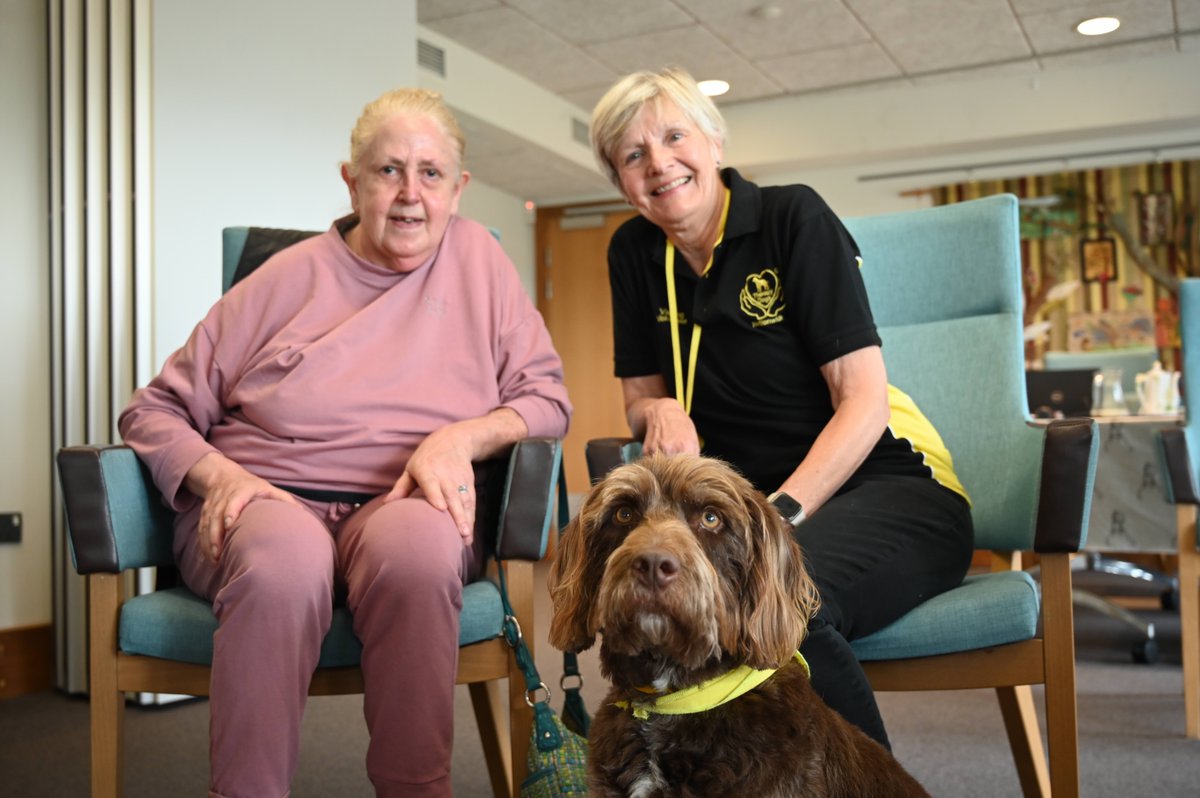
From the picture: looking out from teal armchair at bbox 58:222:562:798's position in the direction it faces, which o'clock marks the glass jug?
The glass jug is roughly at 8 o'clock from the teal armchair.

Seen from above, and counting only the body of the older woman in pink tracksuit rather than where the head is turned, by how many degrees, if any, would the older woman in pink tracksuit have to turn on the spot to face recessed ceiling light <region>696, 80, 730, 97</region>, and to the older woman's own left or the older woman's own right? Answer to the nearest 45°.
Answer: approximately 135° to the older woman's own left

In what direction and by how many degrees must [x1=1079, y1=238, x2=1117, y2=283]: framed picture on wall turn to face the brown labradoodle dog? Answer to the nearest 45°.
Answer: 0° — it already faces it

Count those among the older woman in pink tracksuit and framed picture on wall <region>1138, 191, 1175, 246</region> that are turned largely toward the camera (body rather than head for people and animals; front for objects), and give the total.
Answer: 2

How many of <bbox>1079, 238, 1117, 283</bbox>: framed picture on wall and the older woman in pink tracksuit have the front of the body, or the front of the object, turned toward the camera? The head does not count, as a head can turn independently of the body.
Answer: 2

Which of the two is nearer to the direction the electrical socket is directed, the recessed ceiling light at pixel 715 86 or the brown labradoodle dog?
the brown labradoodle dog

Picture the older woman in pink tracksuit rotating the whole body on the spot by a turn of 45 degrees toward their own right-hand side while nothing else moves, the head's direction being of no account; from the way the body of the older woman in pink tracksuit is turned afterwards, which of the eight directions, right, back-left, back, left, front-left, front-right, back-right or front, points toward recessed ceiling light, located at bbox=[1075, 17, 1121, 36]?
back

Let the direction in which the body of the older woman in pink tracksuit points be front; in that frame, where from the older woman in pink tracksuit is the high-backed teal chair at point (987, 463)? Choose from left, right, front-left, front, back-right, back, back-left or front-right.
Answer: left

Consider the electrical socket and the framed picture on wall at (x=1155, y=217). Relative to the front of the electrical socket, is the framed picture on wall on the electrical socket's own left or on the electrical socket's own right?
on the electrical socket's own left

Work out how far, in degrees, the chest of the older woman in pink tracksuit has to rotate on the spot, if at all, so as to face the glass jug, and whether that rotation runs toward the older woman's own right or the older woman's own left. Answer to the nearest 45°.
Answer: approximately 135° to the older woman's own left

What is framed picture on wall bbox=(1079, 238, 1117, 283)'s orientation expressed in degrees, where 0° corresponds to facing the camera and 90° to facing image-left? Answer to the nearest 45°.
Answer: approximately 0°

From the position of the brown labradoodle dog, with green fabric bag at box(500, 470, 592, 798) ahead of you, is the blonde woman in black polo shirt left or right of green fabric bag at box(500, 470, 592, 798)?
right

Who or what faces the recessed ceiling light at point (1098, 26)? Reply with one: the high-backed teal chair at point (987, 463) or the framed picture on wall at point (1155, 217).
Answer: the framed picture on wall

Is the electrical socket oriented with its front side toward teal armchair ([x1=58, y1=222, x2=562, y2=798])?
yes

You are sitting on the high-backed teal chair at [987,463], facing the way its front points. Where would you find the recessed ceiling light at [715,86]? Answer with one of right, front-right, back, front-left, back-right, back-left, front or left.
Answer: back
